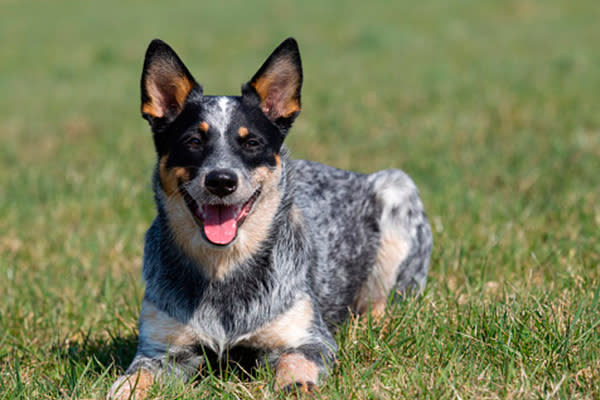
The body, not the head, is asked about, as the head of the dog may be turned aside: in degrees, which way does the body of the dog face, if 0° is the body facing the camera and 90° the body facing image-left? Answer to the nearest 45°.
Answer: approximately 45°
